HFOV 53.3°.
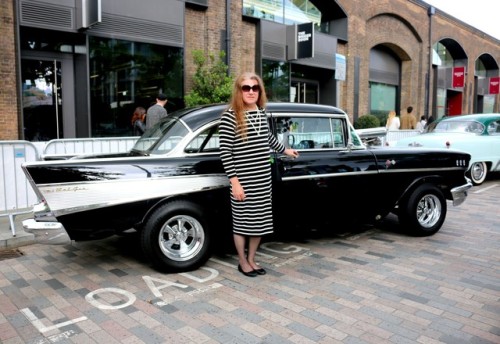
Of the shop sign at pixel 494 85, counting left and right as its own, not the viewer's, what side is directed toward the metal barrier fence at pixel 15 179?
front

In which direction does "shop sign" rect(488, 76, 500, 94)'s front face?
toward the camera

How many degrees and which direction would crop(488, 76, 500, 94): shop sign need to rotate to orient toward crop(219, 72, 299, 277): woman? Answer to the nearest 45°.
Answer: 0° — it already faces them

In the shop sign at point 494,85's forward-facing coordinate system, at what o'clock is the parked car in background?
The parked car in background is roughly at 12 o'clock from the shop sign.

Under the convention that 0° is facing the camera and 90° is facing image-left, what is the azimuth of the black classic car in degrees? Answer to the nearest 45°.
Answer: approximately 270°

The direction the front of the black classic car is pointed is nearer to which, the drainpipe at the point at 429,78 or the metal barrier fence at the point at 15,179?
the drainpipe

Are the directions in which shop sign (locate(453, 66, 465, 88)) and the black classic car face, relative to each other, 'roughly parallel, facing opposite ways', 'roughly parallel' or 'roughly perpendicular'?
roughly perpendicular

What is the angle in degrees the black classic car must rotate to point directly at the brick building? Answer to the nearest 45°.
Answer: approximately 90° to its left

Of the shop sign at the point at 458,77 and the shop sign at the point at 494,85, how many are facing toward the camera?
2

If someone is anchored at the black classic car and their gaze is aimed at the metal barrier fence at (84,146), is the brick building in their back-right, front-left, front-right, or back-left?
front-right

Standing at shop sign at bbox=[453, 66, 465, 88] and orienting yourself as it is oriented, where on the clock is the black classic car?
The black classic car is roughly at 12 o'clock from the shop sign.

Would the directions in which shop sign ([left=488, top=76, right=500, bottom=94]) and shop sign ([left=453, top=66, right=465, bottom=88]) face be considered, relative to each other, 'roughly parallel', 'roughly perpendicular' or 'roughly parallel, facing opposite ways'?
roughly parallel

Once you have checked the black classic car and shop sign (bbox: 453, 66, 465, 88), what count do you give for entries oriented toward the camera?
1
